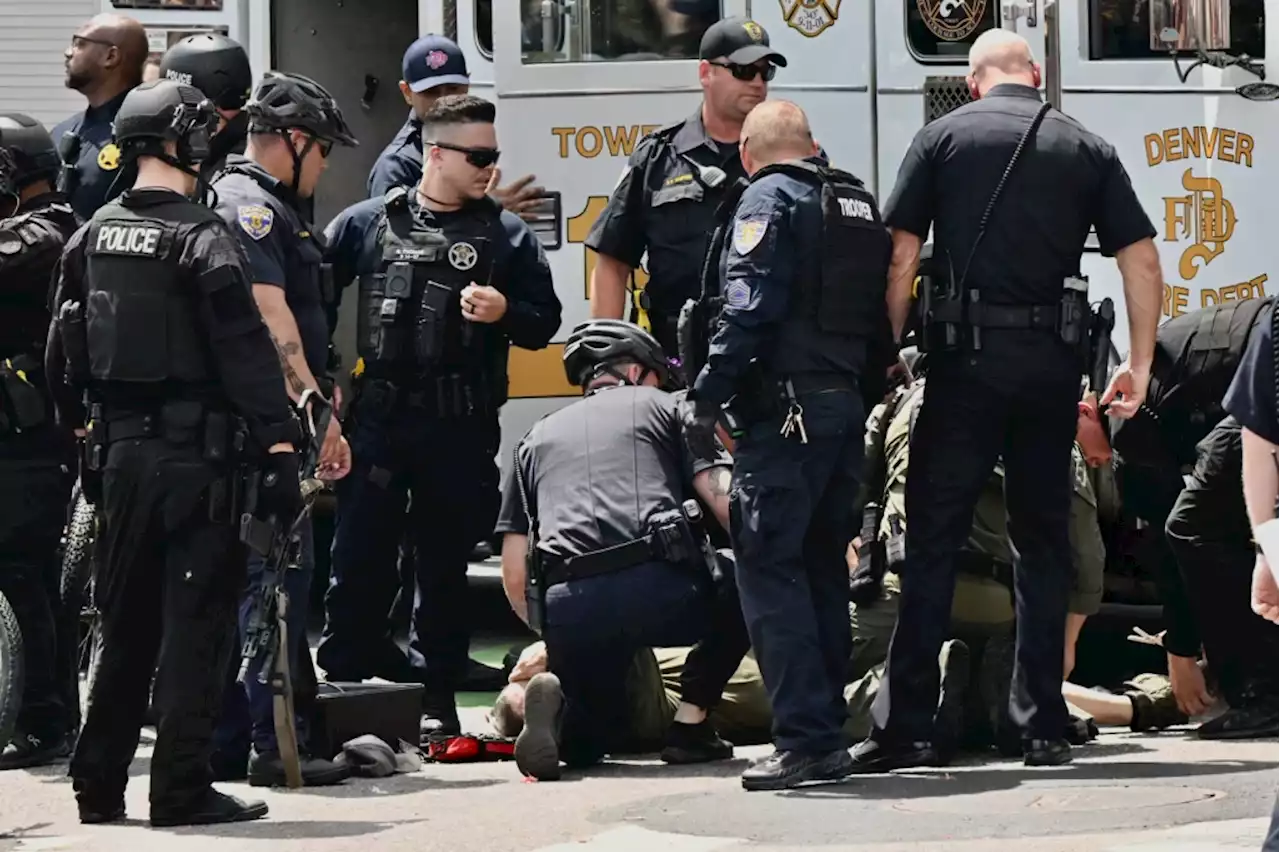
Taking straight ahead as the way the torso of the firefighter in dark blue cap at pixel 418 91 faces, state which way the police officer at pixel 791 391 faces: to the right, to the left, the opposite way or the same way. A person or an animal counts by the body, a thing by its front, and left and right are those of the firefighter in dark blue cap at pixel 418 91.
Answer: the opposite way

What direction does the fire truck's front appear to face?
to the viewer's right

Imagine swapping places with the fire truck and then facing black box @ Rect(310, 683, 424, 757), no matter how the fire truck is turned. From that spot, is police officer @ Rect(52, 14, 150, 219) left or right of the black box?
right

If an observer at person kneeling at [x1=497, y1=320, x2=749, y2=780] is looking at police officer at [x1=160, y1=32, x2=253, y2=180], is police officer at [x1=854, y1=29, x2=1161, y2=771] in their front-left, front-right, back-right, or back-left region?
back-right

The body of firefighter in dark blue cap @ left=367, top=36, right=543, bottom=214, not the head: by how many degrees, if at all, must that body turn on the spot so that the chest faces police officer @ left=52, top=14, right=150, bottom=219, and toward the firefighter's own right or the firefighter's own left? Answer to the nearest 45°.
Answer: approximately 135° to the firefighter's own right

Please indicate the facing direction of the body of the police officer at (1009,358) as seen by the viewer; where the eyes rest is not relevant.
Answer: away from the camera

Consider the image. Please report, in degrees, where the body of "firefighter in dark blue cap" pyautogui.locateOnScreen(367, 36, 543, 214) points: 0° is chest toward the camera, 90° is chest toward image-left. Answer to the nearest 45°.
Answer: approximately 315°

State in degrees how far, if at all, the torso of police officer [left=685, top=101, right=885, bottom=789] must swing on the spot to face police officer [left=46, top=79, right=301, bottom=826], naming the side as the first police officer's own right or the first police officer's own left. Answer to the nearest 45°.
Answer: approximately 45° to the first police officer's own left

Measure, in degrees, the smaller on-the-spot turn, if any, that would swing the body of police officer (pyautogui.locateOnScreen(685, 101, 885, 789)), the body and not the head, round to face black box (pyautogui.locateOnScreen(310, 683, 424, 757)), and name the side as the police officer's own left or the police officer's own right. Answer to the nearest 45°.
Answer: approximately 45° to the police officer's own left

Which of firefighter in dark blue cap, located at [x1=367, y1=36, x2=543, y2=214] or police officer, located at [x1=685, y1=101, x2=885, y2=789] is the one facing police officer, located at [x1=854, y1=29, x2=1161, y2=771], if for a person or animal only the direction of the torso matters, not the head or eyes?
firefighter in dark blue cap, located at [x1=367, y1=36, x2=543, y2=214]

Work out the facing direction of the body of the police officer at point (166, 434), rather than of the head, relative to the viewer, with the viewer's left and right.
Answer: facing away from the viewer and to the right of the viewer

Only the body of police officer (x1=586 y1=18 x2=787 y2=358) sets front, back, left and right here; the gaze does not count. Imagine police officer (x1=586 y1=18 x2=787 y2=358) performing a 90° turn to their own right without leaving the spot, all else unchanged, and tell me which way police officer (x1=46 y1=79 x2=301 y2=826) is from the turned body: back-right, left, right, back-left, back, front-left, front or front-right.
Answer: front

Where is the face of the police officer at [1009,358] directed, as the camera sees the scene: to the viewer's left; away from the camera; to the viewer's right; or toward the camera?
away from the camera

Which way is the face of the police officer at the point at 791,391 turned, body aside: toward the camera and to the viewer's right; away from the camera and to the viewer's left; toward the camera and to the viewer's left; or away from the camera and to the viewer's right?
away from the camera and to the viewer's left
